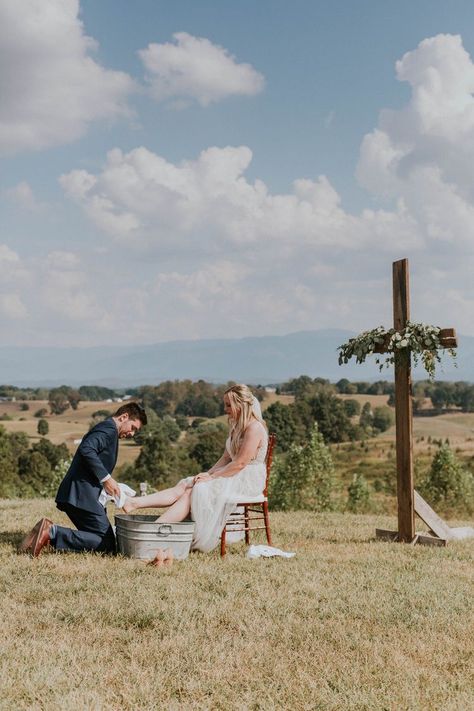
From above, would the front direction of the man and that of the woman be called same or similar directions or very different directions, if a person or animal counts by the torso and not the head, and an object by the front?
very different directions

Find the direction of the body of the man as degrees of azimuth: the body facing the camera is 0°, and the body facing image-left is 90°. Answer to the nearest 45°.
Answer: approximately 270°

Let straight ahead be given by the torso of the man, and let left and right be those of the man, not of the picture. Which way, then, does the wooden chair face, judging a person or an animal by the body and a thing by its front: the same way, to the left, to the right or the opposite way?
the opposite way

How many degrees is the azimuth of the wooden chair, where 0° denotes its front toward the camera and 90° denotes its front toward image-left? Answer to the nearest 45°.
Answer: approximately 90°

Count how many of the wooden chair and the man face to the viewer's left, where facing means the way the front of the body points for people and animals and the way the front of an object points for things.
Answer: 1

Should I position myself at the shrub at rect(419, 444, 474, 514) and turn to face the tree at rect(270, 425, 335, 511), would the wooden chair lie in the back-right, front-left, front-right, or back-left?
front-left

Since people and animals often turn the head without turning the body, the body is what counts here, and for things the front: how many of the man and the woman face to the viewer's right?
1

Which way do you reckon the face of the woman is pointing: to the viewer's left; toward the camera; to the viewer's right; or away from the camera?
to the viewer's left

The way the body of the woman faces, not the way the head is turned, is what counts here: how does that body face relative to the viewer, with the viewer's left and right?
facing to the left of the viewer

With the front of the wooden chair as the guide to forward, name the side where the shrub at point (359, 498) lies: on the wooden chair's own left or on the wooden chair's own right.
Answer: on the wooden chair's own right

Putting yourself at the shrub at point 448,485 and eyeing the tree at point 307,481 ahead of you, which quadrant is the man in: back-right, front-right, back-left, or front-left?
front-left
